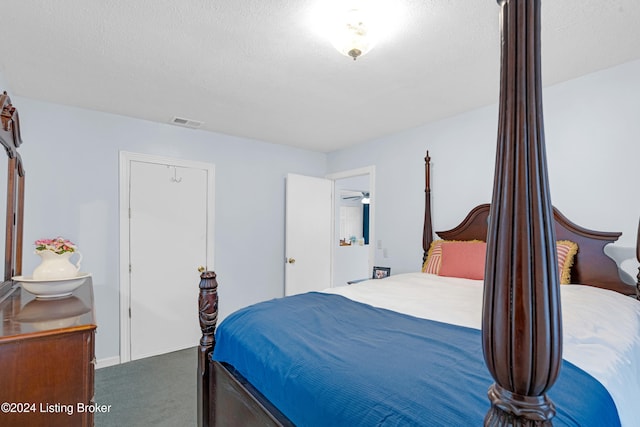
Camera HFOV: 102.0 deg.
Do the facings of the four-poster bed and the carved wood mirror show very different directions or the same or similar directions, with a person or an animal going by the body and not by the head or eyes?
very different directions

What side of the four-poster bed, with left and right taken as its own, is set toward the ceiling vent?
right

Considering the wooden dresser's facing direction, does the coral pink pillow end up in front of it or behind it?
in front

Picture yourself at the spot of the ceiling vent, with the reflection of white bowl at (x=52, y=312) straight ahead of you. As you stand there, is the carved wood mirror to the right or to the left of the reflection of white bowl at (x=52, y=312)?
right

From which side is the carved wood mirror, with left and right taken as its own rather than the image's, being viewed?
right

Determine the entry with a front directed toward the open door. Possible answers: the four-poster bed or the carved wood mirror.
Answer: the carved wood mirror

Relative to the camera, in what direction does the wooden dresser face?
facing to the right of the viewer

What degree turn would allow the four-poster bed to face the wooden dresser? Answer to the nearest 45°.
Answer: approximately 45° to its right

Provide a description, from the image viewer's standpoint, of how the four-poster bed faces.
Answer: facing the viewer and to the left of the viewer

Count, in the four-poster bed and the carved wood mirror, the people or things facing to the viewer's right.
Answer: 1

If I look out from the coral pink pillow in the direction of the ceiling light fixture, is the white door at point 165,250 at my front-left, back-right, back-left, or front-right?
front-right

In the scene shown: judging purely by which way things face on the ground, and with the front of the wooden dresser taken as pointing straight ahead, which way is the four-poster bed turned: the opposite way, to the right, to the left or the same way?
the opposite way
